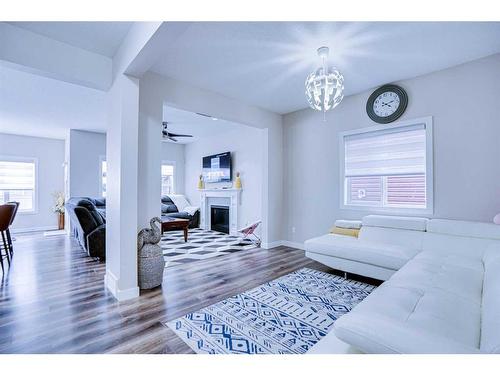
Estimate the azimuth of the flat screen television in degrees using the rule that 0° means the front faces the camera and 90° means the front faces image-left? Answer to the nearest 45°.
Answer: approximately 45°

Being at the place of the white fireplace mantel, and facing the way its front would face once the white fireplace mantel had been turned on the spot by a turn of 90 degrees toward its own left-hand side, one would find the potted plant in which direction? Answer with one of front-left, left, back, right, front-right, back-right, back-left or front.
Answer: back-right

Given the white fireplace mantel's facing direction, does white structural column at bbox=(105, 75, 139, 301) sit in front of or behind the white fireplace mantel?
in front

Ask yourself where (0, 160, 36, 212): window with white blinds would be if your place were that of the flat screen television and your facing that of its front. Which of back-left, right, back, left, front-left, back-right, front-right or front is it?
front-right

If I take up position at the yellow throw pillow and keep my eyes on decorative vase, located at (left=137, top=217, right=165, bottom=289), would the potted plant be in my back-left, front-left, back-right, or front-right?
front-right

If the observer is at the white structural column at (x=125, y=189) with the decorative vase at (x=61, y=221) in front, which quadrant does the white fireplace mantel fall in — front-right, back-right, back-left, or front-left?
front-right

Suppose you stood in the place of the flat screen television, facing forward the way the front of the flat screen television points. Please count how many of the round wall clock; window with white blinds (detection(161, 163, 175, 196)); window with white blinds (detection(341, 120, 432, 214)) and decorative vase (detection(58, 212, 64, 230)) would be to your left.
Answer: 2

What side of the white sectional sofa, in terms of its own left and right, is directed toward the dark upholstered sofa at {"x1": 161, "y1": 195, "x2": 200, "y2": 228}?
right

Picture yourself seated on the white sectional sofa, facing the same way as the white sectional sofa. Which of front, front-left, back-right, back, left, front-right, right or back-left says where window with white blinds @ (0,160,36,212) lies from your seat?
front-right

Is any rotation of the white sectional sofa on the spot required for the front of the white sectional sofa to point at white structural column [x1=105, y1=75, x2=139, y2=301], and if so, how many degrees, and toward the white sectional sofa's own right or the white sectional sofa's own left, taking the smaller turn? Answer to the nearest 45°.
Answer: approximately 45° to the white sectional sofa's own right

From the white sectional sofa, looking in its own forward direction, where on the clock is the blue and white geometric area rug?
The blue and white geometric area rug is roughly at 1 o'clock from the white sectional sofa.

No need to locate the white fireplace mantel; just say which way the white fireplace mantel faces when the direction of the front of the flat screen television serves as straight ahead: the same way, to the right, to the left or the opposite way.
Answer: the same way

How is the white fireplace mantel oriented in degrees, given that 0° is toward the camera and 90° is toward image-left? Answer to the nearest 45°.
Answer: approximately 45°

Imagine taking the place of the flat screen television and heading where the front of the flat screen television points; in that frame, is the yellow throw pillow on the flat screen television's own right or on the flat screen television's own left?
on the flat screen television's own left

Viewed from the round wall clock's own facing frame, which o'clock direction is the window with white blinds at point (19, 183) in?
The window with white blinds is roughly at 1 o'clock from the round wall clock.

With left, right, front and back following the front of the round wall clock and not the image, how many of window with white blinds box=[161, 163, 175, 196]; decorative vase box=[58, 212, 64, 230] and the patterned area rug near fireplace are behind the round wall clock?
0

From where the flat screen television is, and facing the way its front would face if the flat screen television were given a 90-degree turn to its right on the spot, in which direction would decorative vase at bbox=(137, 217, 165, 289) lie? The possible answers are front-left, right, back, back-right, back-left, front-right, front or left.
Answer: back-left

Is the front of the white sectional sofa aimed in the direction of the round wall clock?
no

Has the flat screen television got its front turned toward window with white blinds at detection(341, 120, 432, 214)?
no

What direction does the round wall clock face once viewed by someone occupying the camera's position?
facing the viewer and to the left of the viewer

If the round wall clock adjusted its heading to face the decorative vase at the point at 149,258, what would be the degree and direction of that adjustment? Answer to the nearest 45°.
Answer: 0° — it already faces it
